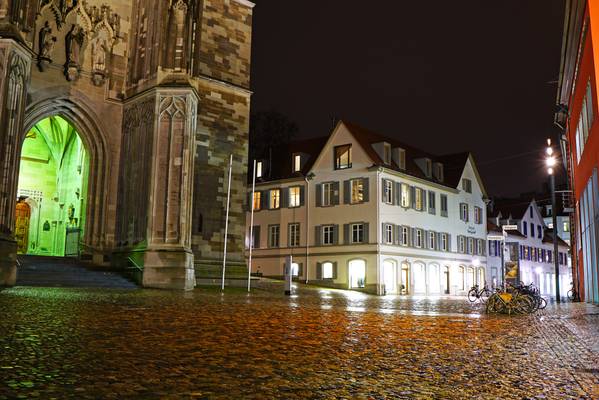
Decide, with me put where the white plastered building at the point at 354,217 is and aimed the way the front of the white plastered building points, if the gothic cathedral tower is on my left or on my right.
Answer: on my right
